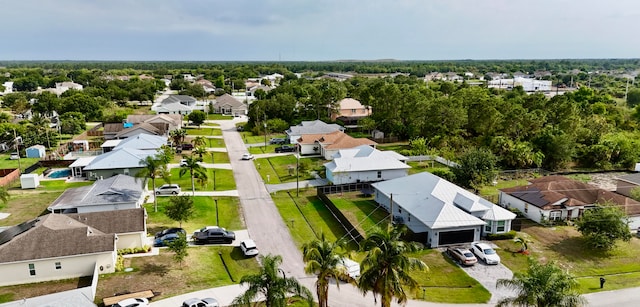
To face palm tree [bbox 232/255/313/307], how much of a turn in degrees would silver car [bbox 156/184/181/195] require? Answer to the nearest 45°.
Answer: approximately 90° to its left

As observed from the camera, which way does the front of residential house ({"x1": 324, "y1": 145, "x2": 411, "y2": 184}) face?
facing to the left of the viewer

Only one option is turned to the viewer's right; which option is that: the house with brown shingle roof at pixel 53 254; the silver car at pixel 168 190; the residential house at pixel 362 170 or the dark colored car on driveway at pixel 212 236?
the house with brown shingle roof

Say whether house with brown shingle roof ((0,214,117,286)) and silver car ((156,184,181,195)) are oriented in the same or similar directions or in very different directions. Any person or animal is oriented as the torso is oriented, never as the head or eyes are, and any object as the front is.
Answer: very different directions

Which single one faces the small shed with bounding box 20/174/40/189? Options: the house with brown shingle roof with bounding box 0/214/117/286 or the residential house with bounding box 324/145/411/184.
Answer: the residential house

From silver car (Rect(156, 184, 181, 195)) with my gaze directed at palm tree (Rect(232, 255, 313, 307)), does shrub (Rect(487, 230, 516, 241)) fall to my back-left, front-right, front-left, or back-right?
front-left

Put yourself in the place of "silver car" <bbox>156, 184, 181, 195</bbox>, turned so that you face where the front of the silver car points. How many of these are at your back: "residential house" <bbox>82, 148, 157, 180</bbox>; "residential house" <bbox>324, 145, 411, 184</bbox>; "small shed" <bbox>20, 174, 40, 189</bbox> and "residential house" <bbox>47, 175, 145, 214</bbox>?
1

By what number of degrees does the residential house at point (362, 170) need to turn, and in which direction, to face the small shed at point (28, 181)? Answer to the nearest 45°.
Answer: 0° — it already faces it

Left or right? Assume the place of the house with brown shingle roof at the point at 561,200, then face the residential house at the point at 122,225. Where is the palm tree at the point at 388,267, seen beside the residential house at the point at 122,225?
left

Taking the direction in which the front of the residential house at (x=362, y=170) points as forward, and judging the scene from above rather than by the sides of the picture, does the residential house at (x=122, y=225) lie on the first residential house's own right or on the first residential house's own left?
on the first residential house's own left

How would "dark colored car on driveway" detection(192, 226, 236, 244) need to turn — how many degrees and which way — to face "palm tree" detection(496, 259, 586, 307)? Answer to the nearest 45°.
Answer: approximately 45° to its right
